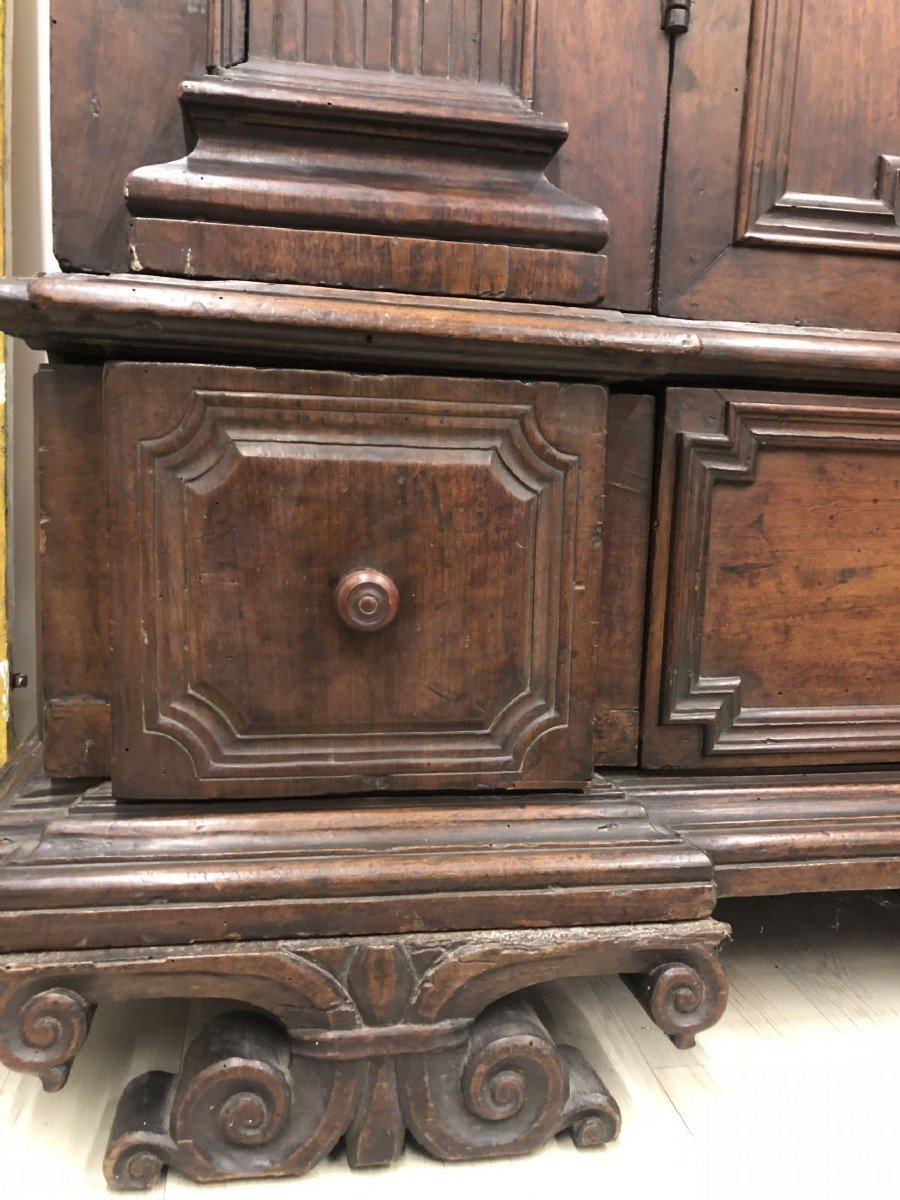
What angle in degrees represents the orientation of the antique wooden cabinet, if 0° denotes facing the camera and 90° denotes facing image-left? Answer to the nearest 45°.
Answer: approximately 0°
